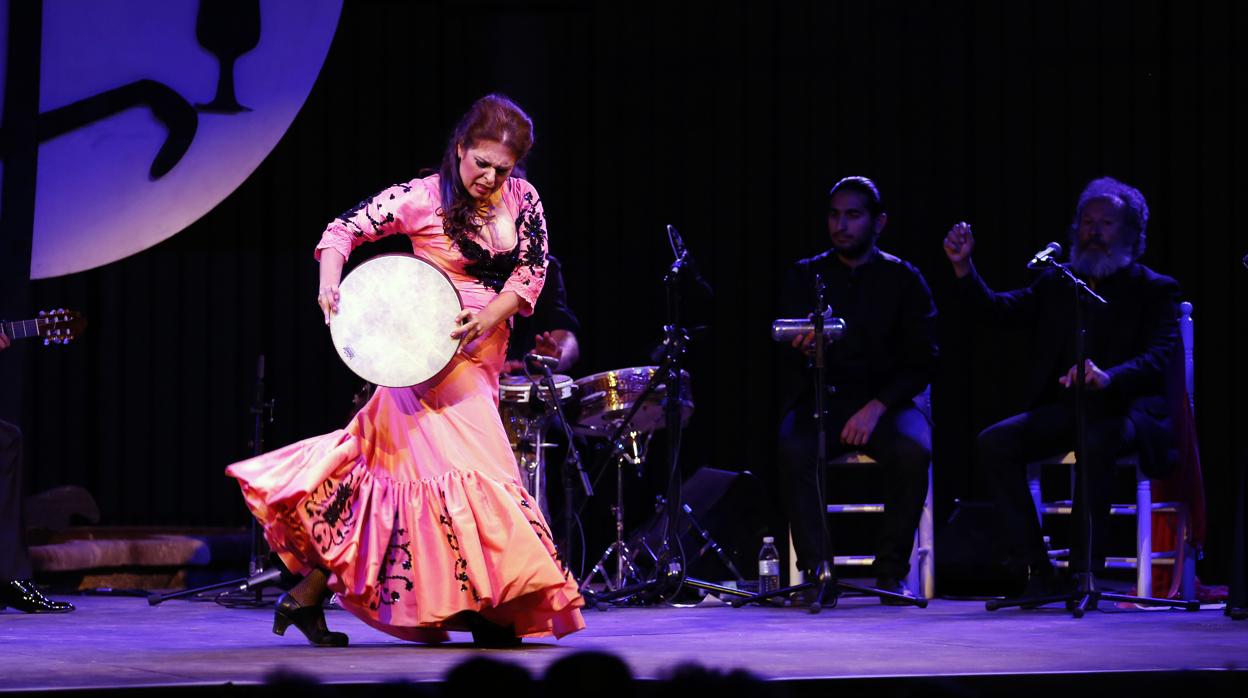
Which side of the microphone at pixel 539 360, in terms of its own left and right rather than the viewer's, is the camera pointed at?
left

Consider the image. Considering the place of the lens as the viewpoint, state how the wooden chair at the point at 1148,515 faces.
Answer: facing the viewer and to the left of the viewer

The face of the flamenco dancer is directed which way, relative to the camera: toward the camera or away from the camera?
toward the camera

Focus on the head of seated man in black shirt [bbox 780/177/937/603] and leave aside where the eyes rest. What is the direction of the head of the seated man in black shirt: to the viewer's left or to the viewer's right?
to the viewer's left

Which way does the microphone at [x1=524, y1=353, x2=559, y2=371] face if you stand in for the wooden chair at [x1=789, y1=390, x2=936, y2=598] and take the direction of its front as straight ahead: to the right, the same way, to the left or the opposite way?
to the right

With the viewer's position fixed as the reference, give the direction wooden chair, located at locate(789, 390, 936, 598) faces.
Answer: facing the viewer

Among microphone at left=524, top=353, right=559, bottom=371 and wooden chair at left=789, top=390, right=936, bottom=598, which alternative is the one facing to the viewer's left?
the microphone

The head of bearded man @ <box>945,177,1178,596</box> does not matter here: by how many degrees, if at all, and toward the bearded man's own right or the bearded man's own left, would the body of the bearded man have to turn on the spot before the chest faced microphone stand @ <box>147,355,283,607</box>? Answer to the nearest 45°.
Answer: approximately 45° to the bearded man's own right

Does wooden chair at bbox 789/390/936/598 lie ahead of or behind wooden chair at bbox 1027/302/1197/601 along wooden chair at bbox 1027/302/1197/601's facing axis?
ahead

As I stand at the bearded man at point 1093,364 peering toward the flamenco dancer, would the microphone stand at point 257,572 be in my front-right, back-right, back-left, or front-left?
front-right

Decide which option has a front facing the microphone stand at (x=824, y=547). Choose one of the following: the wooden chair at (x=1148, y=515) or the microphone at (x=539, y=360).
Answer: the wooden chair

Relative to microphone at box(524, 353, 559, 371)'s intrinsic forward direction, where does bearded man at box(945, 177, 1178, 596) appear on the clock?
The bearded man is roughly at 6 o'clock from the microphone.

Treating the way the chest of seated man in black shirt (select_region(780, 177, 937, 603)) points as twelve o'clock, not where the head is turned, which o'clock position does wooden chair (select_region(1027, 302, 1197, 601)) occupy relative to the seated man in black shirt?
The wooden chair is roughly at 9 o'clock from the seated man in black shirt.

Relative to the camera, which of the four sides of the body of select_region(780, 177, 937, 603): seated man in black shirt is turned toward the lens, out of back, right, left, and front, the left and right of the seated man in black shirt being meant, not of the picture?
front

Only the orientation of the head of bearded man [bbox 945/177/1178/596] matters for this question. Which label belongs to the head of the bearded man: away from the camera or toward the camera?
toward the camera

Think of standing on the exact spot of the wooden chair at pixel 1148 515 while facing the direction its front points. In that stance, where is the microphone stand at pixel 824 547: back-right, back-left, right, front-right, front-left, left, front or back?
front

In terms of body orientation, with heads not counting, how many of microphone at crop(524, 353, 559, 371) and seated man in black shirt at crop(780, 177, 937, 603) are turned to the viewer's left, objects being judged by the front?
1

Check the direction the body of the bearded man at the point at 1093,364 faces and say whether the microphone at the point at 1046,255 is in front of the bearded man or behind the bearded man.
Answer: in front
